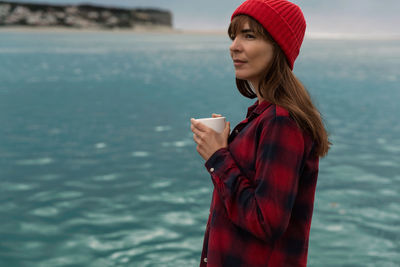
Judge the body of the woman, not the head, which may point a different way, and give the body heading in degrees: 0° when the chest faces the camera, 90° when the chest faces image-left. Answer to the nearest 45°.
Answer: approximately 90°
